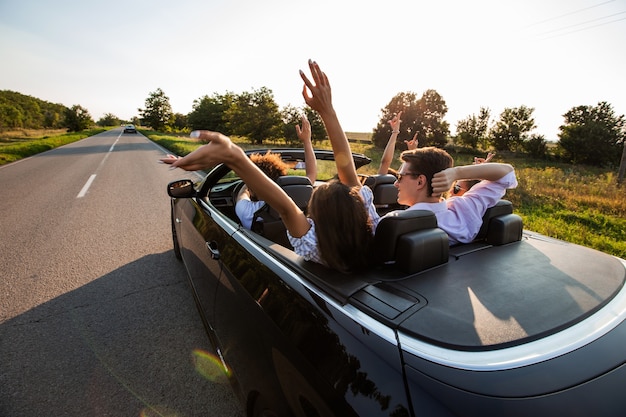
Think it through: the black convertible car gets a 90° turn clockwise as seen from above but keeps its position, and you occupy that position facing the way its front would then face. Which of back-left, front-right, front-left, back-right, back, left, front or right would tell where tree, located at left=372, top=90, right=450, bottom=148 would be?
front-left

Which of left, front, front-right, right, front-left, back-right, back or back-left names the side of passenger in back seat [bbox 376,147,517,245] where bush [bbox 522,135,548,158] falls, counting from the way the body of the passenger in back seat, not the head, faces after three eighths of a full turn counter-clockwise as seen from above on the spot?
back

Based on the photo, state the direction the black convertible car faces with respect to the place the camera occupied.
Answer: facing away from the viewer and to the left of the viewer

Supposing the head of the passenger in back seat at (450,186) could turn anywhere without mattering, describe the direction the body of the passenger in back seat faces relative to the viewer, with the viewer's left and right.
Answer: facing away from the viewer and to the left of the viewer

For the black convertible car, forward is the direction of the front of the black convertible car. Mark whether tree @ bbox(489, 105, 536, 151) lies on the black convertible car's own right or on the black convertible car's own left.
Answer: on the black convertible car's own right

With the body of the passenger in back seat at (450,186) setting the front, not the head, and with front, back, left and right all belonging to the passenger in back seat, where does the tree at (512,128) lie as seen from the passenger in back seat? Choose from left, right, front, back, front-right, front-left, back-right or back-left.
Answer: front-right

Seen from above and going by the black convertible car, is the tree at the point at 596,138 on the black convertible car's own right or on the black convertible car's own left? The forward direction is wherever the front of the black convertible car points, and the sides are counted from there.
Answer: on the black convertible car's own right

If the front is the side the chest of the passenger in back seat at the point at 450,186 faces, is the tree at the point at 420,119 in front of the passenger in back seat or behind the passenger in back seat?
in front

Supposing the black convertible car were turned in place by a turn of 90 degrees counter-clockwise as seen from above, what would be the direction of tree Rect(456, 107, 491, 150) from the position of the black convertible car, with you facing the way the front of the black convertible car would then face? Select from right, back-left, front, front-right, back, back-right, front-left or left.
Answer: back-right

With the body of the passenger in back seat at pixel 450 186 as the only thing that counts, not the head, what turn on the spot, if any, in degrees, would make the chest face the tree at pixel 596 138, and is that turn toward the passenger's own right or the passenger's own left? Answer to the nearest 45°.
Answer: approximately 45° to the passenger's own right
